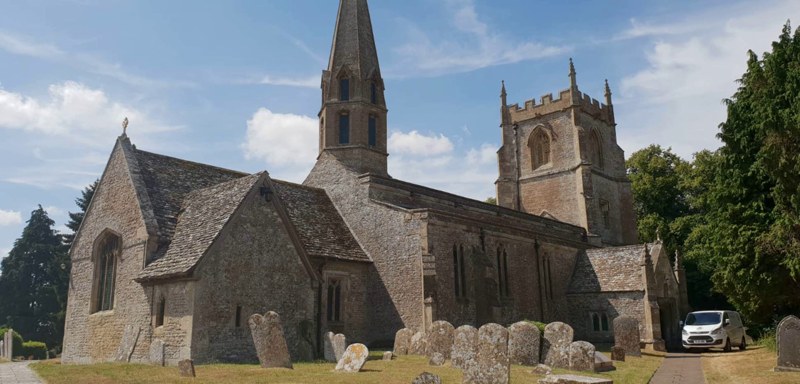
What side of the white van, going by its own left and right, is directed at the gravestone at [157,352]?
front

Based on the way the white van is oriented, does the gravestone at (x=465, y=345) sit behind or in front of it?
in front

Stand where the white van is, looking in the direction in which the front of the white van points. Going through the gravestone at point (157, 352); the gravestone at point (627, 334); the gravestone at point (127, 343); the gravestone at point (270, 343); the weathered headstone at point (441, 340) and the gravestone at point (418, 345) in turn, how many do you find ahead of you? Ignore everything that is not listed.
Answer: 6

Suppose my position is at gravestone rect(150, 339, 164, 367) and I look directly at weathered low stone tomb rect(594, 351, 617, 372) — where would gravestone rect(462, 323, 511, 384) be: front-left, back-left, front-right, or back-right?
front-right

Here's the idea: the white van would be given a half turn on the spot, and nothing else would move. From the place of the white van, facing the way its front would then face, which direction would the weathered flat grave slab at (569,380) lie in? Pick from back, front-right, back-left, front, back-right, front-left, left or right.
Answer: back-right

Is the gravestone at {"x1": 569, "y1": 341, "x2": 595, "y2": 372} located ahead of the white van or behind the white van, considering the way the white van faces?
ahead

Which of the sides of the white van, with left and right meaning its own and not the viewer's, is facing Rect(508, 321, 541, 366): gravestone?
front

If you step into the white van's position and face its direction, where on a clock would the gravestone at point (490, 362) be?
The gravestone is roughly at 11 o'clock from the white van.

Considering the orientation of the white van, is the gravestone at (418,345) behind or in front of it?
in front

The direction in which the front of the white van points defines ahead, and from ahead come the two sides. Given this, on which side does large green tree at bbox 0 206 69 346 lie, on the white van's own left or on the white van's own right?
on the white van's own right

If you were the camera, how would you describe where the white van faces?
facing the viewer and to the left of the viewer

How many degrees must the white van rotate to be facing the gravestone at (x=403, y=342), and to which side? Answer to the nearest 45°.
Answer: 0° — it already faces it
